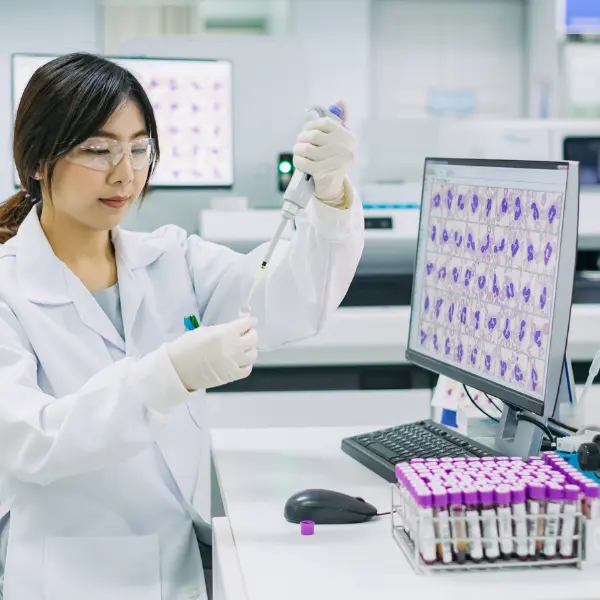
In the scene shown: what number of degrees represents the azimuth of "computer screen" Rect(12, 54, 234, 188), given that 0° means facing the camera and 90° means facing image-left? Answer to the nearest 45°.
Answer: approximately 0°

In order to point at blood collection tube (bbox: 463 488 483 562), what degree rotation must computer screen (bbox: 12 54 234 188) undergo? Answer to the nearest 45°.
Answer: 0° — it already faces it

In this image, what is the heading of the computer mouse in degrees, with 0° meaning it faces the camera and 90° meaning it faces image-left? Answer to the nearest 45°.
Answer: approximately 270°

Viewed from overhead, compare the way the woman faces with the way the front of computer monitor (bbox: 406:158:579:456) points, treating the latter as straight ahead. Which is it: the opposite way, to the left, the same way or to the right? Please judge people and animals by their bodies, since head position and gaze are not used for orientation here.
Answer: to the left

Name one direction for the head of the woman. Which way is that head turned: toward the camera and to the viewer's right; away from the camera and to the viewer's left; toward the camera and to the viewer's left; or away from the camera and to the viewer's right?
toward the camera and to the viewer's right

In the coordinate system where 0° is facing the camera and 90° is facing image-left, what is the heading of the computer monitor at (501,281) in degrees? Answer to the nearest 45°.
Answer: approximately 45°

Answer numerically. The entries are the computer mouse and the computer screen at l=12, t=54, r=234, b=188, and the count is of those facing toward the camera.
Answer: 1

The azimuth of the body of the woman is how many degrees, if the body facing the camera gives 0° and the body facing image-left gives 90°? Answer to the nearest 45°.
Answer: approximately 315°
